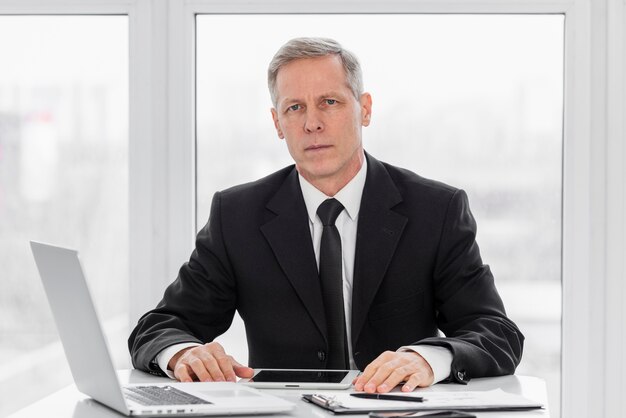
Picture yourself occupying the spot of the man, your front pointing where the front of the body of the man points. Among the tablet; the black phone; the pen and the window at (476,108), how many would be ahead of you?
3

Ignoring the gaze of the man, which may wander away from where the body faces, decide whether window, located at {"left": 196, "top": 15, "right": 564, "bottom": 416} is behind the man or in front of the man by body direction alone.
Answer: behind

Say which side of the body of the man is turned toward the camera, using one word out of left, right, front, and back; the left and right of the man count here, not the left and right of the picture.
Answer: front

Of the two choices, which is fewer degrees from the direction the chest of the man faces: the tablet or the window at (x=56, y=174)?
the tablet

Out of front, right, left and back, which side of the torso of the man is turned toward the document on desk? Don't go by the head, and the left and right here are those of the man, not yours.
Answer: front

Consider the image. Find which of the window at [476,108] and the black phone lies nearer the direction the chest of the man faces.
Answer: the black phone

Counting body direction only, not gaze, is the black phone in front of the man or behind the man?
in front

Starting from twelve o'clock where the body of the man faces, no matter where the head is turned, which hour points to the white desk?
The white desk is roughly at 12 o'clock from the man.

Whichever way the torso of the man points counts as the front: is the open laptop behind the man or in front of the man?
in front

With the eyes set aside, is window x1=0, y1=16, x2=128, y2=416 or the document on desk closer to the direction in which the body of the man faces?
the document on desk

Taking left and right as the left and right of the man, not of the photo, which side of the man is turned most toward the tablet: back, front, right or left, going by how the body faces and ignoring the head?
front

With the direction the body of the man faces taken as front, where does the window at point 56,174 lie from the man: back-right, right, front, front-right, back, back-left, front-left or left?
back-right
